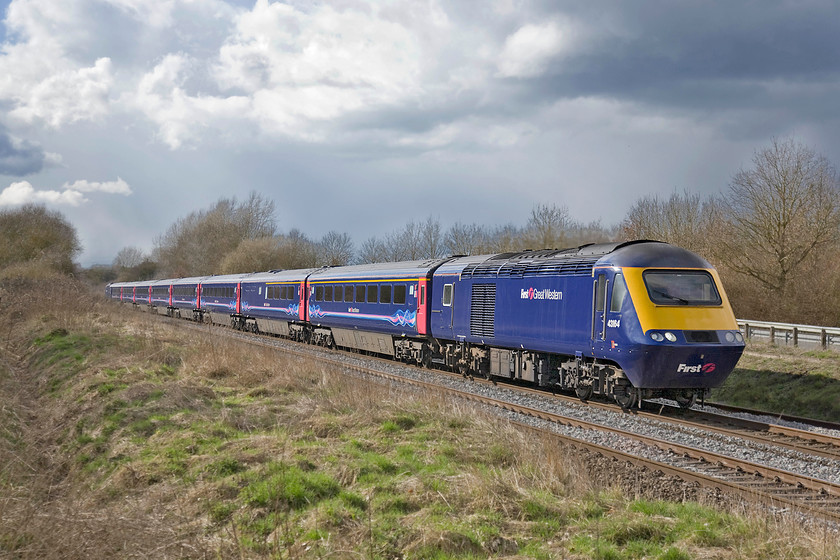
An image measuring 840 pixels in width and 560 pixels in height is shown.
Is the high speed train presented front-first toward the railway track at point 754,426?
yes

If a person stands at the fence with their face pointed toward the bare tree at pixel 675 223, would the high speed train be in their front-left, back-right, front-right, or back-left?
back-left

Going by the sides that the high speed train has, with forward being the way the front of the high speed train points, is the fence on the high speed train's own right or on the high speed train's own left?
on the high speed train's own left

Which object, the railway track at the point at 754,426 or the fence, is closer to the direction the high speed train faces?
the railway track

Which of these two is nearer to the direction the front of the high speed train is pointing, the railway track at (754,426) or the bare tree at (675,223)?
the railway track

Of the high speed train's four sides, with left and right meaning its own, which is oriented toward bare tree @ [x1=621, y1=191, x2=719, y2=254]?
left

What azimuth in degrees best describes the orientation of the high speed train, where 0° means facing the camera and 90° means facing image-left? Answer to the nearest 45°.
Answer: approximately 315°
